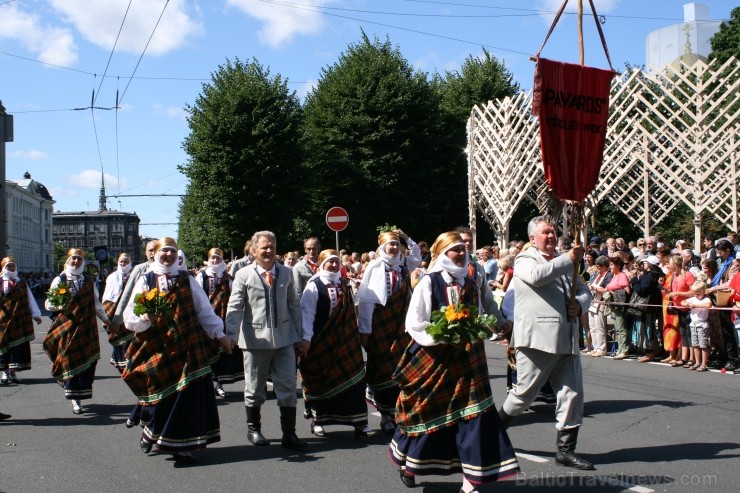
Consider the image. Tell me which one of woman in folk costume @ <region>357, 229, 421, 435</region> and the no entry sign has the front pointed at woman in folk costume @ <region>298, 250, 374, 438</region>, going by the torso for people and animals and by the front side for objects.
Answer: the no entry sign

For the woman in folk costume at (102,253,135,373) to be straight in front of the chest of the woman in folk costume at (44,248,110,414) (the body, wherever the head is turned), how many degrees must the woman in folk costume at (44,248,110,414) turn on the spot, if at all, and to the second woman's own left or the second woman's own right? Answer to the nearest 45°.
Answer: approximately 180°

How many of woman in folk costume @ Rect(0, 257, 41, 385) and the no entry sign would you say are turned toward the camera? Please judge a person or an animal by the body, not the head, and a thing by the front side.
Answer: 2

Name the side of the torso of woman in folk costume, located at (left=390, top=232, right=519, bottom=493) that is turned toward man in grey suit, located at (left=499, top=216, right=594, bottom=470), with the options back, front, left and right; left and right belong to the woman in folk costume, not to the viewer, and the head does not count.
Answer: left

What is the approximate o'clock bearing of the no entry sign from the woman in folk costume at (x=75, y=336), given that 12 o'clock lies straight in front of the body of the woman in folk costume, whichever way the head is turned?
The no entry sign is roughly at 7 o'clock from the woman in folk costume.

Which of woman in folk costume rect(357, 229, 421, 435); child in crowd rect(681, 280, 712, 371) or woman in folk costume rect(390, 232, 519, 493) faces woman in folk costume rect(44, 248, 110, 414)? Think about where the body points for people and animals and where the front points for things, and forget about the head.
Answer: the child in crowd

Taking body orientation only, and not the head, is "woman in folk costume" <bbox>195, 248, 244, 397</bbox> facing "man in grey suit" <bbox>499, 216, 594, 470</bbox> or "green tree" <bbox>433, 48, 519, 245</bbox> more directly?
the man in grey suit

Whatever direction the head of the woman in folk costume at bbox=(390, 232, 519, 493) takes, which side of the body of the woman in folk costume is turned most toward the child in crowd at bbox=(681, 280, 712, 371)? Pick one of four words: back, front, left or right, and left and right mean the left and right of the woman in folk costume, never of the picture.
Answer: left

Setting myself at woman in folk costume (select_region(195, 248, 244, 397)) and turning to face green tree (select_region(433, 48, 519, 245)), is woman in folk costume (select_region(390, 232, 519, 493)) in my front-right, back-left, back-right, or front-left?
back-right

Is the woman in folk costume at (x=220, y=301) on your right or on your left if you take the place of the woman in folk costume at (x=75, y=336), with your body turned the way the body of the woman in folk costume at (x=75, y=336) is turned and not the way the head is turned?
on your left
